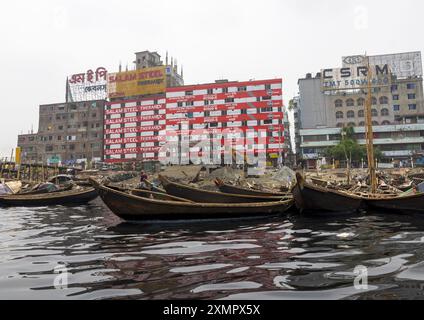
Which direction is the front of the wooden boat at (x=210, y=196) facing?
to the viewer's left

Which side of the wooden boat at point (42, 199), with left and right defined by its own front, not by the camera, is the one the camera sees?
right

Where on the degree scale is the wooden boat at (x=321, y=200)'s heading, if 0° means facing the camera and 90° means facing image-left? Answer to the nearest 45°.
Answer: approximately 45°

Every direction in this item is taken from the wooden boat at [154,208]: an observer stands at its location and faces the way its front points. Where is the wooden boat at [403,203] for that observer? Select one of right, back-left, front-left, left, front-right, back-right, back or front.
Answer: back

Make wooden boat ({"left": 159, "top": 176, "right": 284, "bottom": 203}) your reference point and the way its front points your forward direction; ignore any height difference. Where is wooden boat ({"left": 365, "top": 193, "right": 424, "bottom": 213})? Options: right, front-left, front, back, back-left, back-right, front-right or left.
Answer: back

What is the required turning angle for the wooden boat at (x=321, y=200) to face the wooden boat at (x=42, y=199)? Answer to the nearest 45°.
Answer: approximately 45° to its right

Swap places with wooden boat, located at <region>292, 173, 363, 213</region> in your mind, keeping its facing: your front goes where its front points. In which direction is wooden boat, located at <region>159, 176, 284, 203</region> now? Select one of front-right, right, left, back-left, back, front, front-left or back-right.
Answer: front-right

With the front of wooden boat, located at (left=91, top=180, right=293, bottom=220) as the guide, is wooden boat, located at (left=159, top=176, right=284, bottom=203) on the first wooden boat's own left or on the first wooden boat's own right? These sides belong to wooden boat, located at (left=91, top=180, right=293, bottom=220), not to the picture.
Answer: on the first wooden boat's own right

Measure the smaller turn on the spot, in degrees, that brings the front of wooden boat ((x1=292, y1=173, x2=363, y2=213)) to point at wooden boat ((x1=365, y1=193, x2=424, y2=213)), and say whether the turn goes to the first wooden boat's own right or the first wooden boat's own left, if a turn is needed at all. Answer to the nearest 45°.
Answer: approximately 135° to the first wooden boat's own left

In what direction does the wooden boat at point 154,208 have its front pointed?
to the viewer's left

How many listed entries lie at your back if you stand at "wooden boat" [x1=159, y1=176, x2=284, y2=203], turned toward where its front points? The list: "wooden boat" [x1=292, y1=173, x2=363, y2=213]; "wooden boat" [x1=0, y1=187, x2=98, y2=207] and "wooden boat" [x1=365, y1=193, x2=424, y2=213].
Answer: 2

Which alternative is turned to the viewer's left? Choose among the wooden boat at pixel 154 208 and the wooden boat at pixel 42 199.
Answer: the wooden boat at pixel 154 208

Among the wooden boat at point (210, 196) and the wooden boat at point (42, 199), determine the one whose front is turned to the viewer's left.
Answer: the wooden boat at point (210, 196)
